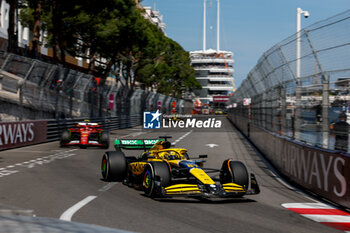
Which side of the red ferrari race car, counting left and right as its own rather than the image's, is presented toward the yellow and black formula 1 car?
front

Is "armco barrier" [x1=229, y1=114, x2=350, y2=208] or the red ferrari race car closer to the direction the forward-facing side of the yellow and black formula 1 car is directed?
the armco barrier

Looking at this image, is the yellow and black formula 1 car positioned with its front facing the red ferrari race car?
no

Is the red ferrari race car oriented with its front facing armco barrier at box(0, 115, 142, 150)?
no

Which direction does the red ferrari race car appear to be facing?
toward the camera

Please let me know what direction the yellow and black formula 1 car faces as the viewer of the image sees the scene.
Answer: facing the viewer and to the right of the viewer

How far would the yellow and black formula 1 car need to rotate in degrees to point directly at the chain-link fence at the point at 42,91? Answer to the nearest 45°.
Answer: approximately 180°

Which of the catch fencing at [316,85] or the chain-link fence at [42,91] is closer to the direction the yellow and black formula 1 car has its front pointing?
the catch fencing

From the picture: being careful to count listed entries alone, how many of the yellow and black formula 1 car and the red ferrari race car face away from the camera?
0

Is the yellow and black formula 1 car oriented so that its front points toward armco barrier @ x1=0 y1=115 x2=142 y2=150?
no
